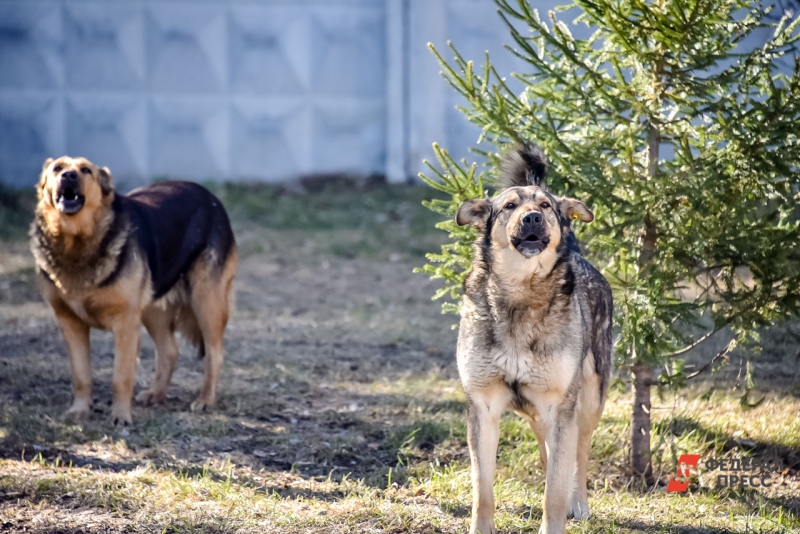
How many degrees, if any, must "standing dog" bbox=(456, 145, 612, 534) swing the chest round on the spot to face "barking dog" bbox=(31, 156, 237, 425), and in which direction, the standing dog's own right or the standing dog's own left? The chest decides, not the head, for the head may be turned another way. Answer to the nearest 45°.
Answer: approximately 135° to the standing dog's own right

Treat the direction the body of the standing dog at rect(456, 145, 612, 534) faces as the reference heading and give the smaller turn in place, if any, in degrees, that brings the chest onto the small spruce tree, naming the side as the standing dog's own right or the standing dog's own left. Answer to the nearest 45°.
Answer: approximately 135° to the standing dog's own left

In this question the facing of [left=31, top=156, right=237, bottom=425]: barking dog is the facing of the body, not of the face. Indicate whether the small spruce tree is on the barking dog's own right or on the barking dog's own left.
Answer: on the barking dog's own left

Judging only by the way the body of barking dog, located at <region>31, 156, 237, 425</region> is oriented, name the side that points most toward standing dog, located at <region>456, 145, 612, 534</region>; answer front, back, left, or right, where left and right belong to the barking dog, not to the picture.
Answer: left

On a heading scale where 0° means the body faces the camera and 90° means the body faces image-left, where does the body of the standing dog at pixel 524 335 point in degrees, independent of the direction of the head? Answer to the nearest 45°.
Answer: approximately 0°
